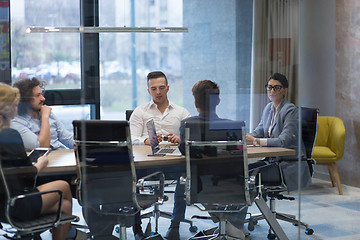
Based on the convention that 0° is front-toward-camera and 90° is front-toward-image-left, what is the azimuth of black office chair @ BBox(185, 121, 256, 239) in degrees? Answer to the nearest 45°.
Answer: approximately 180°

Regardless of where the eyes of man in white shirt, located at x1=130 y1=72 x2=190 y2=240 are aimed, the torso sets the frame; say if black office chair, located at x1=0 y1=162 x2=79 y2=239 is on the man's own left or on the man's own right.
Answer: on the man's own right

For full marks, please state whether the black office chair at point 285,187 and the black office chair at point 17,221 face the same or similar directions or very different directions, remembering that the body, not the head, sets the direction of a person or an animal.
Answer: very different directions

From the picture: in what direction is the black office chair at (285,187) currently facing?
to the viewer's left

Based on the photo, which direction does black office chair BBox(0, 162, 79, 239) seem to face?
to the viewer's right

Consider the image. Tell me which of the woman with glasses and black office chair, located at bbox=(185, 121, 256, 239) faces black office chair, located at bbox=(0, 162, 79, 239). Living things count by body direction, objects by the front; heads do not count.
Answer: the woman with glasses

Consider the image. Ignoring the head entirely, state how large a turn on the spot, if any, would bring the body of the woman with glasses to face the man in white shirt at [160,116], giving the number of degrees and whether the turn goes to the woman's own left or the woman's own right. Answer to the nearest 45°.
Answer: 0° — they already face them
